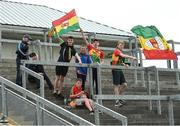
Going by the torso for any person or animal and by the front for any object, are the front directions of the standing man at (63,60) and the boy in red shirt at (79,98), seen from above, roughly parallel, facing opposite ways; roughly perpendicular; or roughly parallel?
roughly parallel

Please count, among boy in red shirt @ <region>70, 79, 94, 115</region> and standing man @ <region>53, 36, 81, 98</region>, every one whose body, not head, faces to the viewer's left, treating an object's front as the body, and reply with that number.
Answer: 0

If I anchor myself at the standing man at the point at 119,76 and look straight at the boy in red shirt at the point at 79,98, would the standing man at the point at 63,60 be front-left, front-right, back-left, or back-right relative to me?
front-right

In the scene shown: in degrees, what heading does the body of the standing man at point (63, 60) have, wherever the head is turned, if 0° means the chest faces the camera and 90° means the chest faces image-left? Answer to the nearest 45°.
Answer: approximately 315°

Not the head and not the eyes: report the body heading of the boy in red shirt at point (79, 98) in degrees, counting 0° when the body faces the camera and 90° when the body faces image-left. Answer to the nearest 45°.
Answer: approximately 315°

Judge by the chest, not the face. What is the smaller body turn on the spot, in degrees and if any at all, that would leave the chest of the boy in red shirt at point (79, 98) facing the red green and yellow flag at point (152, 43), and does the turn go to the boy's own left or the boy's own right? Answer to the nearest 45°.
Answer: approximately 90° to the boy's own left
